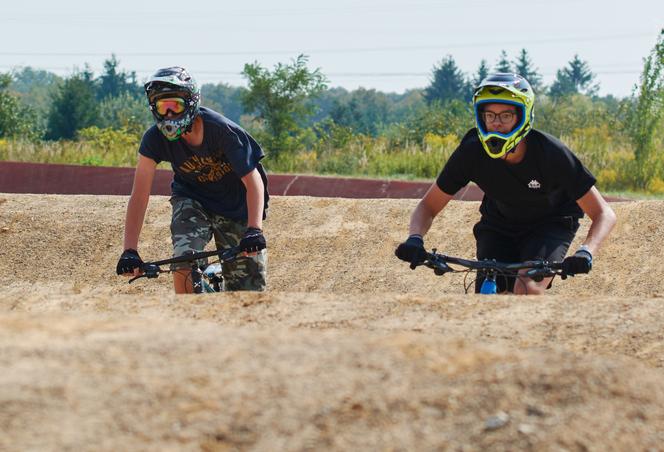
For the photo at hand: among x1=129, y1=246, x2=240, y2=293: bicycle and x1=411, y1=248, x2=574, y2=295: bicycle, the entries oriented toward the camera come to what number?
2

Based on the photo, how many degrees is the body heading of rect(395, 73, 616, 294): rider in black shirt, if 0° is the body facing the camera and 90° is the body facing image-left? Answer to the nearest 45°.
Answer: approximately 0°

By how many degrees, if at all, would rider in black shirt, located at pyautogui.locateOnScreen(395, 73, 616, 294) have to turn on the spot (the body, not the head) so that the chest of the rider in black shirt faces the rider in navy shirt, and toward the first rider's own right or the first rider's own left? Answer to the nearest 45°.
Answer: approximately 90° to the first rider's own right

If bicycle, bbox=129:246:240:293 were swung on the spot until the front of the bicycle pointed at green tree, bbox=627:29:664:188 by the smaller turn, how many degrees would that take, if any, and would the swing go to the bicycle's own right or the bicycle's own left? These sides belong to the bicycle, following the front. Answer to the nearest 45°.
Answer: approximately 135° to the bicycle's own left

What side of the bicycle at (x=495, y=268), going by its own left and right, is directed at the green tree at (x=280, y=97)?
back

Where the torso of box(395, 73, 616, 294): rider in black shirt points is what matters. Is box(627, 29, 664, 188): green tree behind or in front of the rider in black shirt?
behind

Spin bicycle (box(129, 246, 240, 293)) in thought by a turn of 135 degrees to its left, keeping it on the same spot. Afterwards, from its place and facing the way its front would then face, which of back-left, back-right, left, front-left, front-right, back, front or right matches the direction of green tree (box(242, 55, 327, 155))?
front-left

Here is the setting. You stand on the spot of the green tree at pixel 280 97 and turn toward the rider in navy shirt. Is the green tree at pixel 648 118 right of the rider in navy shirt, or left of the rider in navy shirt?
left

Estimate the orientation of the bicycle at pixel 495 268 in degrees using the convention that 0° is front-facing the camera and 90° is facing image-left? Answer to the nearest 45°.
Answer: approximately 0°
